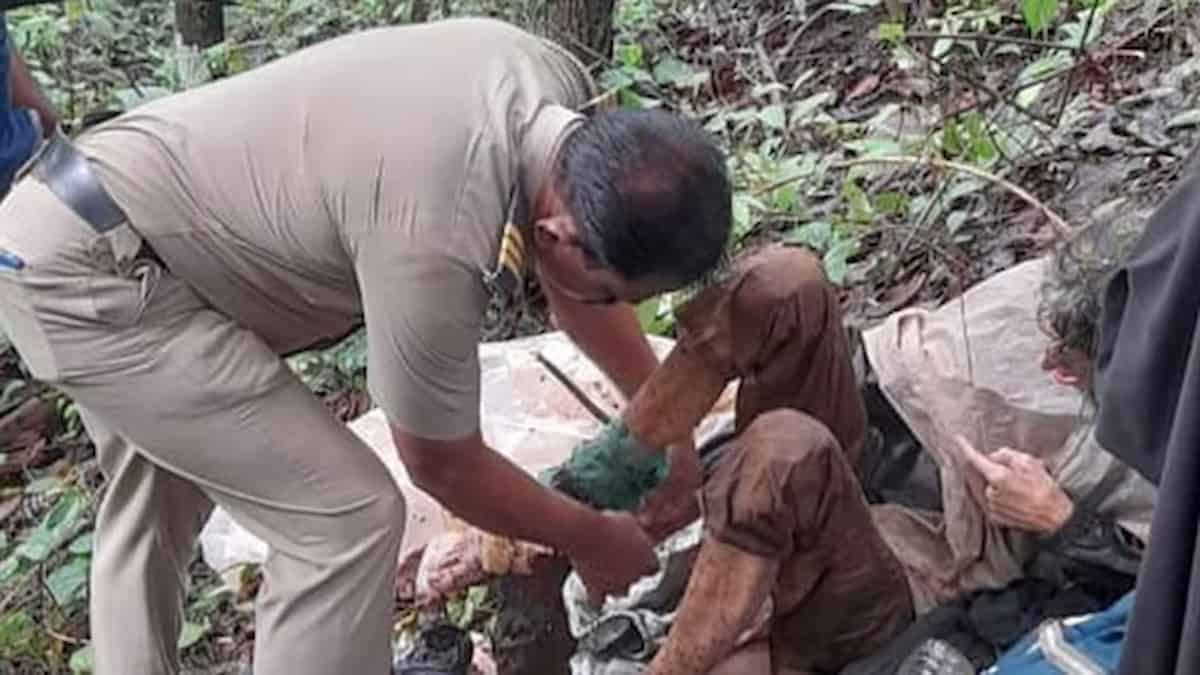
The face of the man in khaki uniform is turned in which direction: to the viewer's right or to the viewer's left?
to the viewer's right

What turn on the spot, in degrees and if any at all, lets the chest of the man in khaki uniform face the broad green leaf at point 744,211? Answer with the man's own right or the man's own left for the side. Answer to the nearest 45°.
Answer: approximately 45° to the man's own left

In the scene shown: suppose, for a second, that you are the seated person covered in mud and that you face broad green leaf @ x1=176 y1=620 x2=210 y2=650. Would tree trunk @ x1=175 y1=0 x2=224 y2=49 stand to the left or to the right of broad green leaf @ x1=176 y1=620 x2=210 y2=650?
right

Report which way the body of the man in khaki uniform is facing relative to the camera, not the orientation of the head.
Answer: to the viewer's right

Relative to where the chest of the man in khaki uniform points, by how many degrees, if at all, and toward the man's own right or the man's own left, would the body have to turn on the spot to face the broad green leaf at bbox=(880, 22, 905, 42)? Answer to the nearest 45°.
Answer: approximately 45° to the man's own left
